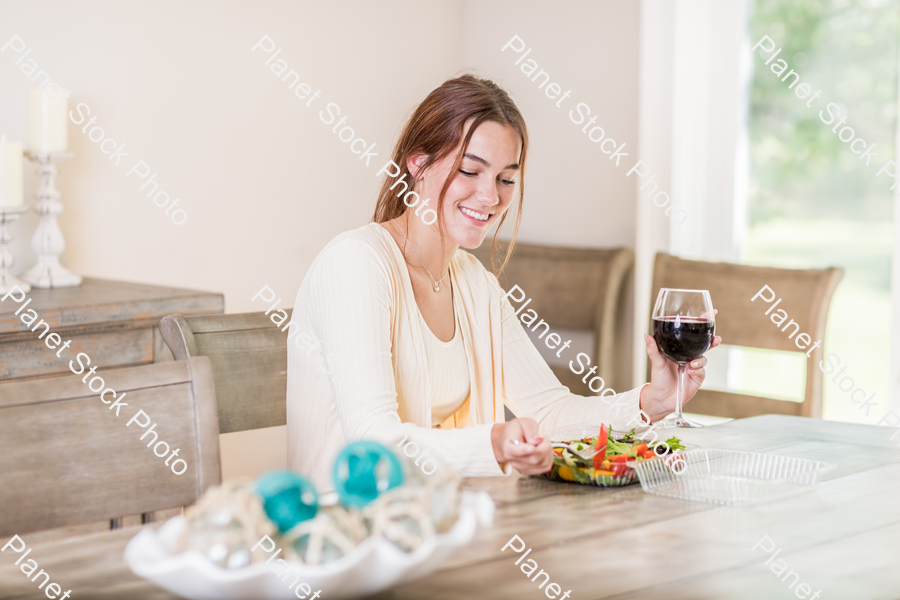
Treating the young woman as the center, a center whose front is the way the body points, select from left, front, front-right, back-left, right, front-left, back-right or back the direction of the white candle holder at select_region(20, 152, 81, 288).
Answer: back

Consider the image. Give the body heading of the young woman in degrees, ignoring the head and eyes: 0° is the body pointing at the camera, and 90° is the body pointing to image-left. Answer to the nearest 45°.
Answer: approximately 315°
